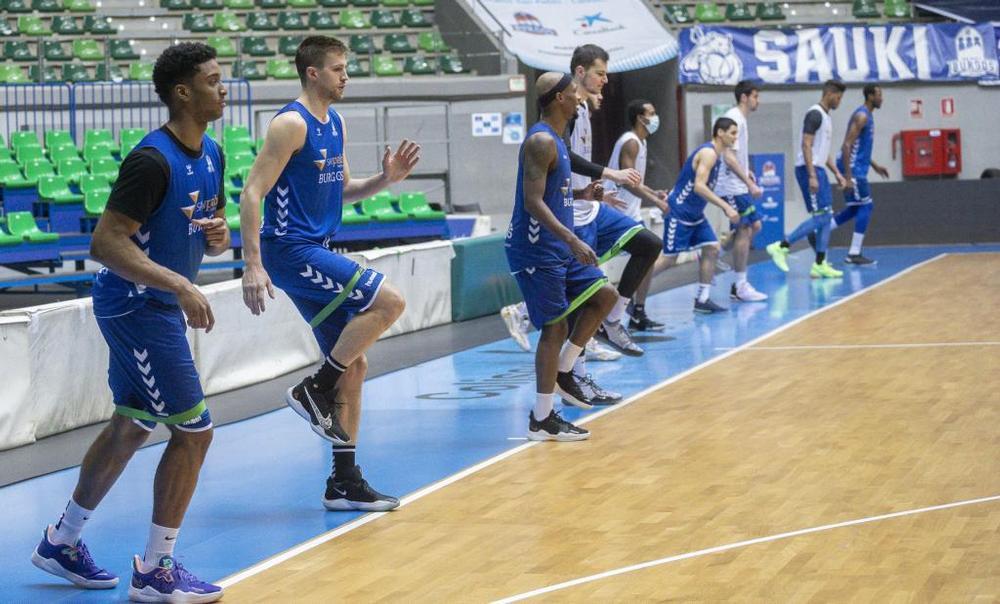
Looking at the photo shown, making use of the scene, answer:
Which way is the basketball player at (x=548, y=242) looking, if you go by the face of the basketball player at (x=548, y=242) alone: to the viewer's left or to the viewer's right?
to the viewer's right

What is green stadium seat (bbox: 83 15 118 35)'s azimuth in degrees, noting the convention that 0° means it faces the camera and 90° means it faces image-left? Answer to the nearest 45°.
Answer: approximately 315°

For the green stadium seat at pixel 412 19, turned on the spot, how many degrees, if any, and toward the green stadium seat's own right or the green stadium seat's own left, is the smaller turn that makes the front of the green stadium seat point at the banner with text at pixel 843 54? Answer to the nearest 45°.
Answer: approximately 45° to the green stadium seat's own left

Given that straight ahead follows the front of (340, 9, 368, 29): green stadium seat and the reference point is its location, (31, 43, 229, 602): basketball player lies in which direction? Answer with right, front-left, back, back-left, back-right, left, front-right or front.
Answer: front-right

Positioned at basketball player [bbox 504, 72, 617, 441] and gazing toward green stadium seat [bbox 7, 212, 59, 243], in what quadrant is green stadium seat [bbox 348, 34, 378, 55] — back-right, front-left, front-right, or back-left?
front-right

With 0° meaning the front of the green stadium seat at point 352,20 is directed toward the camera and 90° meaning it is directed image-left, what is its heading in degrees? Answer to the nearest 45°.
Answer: approximately 315°

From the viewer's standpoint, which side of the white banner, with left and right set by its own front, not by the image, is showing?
front

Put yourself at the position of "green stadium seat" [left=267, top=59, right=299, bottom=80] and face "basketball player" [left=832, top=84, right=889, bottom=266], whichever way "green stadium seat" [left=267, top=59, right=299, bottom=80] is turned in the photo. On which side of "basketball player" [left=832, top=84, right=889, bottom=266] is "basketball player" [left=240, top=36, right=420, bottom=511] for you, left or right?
right

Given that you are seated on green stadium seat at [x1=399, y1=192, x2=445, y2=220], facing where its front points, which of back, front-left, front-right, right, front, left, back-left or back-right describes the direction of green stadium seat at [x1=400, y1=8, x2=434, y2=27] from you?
back-left

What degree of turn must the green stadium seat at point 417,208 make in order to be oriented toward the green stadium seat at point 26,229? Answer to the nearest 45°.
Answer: approximately 90° to its right

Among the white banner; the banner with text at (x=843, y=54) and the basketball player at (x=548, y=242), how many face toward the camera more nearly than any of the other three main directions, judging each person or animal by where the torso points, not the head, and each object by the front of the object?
2

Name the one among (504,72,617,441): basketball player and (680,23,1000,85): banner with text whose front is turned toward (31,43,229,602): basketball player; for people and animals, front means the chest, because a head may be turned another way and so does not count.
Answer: the banner with text

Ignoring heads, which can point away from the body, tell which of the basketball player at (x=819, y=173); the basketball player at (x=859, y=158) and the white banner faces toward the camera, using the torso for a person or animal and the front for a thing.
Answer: the white banner

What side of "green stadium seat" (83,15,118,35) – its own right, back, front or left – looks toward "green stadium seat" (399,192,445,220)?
front
